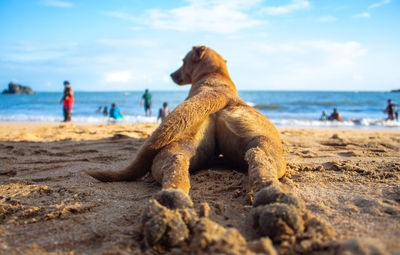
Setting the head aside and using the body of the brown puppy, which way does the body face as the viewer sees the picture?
away from the camera
